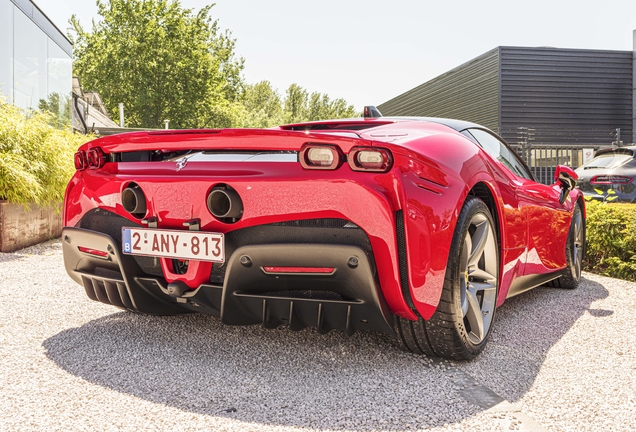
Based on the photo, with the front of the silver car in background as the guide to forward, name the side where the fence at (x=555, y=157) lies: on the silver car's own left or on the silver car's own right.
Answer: on the silver car's own left

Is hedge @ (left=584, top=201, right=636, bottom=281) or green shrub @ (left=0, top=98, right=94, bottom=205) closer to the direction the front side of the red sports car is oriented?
the hedge

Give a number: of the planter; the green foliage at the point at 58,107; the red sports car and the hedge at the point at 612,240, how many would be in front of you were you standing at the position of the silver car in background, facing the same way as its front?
0

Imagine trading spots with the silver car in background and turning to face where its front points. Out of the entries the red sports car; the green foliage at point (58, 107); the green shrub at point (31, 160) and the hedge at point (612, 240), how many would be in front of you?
0

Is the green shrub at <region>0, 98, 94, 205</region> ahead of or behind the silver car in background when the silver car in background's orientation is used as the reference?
behind

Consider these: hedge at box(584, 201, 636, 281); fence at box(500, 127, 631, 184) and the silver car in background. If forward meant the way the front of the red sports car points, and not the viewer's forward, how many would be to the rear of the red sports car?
0

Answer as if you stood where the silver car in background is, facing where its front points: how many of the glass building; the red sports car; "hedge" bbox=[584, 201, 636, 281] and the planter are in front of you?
0

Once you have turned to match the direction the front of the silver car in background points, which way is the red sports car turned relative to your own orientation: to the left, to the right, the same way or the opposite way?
the same way

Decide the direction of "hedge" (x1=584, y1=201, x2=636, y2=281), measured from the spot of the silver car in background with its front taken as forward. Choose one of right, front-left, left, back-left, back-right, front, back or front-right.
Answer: back-right

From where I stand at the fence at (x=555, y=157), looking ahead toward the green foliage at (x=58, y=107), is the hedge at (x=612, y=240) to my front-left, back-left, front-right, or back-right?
front-left

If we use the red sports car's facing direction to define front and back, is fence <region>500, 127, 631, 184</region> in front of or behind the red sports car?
in front

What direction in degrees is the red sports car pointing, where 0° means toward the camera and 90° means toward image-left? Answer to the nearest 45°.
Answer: approximately 225°

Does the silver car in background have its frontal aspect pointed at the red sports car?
no

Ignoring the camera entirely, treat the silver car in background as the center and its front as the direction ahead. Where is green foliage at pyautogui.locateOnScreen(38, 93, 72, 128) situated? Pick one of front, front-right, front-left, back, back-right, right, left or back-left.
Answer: back-left

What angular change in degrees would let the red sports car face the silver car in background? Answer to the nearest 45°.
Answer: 0° — it already faces it

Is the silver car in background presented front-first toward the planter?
no

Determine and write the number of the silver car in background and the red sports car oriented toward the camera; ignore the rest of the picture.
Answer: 0

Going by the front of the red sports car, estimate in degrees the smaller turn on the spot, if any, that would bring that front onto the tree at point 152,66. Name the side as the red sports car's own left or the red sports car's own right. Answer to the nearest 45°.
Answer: approximately 45° to the red sports car's own left

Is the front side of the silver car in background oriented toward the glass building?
no
